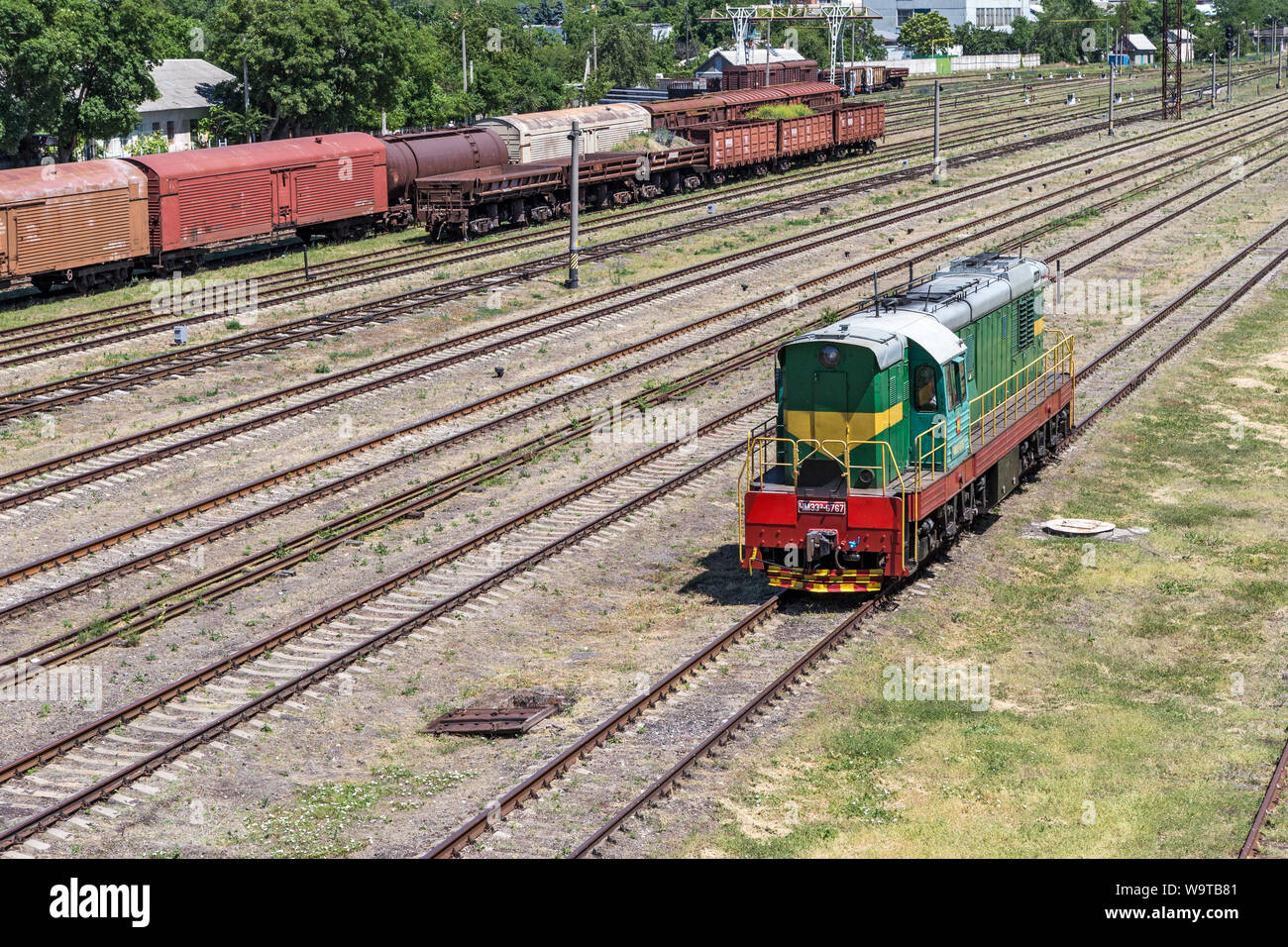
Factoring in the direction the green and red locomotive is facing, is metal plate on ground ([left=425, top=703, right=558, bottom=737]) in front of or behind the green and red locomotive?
in front

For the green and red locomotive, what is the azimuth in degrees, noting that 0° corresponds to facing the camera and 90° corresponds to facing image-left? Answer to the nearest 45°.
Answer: approximately 45°

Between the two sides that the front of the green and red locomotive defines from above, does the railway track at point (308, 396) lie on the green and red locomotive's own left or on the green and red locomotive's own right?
on the green and red locomotive's own right

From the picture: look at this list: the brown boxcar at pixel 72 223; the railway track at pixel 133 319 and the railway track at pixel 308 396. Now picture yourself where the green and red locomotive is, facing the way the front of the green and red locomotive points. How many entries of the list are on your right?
3
